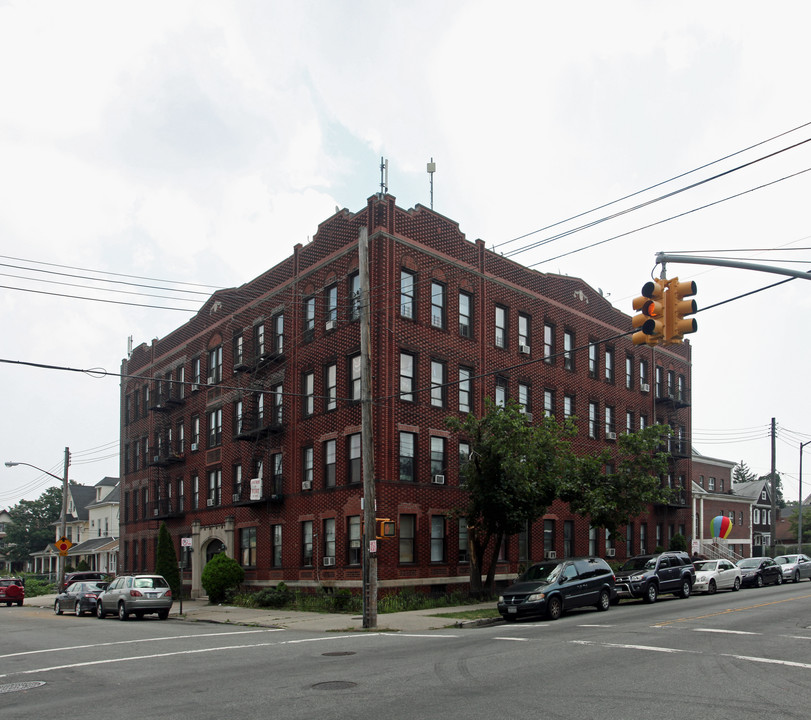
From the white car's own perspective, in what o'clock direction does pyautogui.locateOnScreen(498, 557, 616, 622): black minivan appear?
The black minivan is roughly at 11 o'clock from the white car.

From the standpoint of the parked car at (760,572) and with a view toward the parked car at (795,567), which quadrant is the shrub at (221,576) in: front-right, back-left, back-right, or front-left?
back-left

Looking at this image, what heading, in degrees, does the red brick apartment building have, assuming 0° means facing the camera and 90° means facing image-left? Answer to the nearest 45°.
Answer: approximately 45°

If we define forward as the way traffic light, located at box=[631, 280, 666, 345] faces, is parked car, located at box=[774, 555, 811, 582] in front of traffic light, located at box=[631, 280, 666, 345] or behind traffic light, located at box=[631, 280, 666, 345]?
behind

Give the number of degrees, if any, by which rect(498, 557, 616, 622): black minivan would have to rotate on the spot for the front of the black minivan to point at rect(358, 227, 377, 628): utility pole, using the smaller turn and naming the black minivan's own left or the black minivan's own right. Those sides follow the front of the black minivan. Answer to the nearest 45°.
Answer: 0° — it already faces it

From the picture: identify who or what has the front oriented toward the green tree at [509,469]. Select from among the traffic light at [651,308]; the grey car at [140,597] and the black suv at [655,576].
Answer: the black suv

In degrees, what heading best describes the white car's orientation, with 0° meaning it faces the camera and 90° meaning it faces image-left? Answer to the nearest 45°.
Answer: approximately 45°

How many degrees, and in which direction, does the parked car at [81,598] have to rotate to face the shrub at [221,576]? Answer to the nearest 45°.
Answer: approximately 135° to its right
